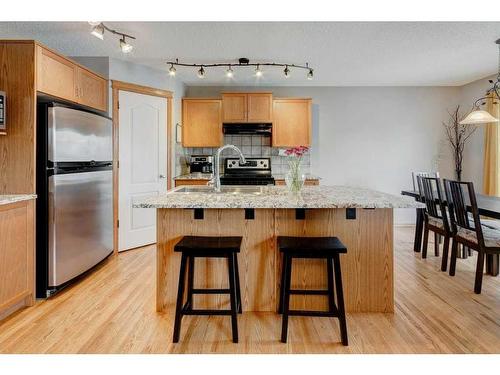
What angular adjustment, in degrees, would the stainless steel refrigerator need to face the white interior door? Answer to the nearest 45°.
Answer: approximately 90° to its left

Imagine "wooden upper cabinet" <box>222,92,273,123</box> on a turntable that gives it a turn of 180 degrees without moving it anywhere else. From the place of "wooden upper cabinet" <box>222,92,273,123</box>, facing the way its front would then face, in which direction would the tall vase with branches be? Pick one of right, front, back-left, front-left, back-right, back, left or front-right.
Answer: right

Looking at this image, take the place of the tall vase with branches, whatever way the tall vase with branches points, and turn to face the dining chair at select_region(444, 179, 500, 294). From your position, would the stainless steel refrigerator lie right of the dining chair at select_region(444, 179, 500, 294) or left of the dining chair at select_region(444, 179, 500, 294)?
right

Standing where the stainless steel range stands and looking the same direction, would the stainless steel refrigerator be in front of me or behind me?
in front

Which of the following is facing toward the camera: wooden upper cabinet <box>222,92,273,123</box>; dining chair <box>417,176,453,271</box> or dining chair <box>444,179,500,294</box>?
the wooden upper cabinet

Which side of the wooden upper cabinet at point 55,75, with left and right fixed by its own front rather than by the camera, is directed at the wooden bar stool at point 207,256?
front

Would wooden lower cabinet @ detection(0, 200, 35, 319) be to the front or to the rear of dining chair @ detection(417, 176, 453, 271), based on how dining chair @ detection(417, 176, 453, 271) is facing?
to the rear

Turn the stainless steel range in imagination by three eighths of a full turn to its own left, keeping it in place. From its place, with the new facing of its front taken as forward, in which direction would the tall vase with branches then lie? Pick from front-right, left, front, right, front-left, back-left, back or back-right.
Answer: front-right

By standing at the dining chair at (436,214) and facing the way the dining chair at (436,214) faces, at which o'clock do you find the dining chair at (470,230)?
the dining chair at (470,230) is roughly at 4 o'clock from the dining chair at (436,214).

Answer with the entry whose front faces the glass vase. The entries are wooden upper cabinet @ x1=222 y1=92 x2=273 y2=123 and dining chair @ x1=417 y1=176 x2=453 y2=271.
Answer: the wooden upper cabinet

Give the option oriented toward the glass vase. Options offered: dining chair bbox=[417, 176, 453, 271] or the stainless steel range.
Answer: the stainless steel range

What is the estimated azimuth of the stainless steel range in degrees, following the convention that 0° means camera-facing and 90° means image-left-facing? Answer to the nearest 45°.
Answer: approximately 0°

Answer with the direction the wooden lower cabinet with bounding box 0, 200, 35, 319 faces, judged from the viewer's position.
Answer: facing the viewer and to the right of the viewer

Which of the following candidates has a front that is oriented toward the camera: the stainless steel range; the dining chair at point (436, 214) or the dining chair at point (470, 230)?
the stainless steel range
